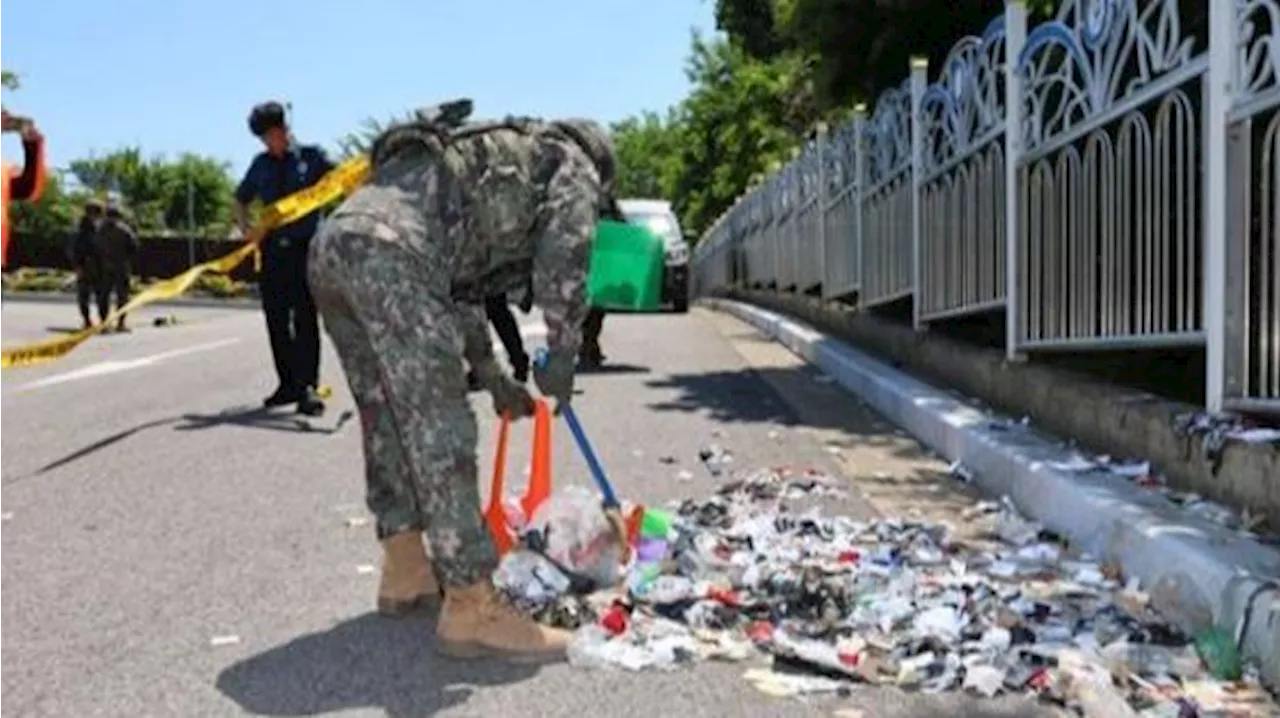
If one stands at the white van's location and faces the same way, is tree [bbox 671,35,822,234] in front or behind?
behind

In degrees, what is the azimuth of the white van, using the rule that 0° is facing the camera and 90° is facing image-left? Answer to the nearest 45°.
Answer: approximately 0°

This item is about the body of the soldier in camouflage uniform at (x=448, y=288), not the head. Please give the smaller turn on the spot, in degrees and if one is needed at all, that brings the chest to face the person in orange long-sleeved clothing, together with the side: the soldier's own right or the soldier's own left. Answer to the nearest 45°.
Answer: approximately 135° to the soldier's own left

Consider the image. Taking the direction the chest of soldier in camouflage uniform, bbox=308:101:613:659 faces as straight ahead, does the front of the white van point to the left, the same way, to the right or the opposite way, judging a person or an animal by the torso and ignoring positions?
to the right

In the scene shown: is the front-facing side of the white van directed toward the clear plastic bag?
yes

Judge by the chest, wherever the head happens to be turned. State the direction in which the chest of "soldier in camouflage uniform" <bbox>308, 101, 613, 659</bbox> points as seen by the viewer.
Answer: to the viewer's right

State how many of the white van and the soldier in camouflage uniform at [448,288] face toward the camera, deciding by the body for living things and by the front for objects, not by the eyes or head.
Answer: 1

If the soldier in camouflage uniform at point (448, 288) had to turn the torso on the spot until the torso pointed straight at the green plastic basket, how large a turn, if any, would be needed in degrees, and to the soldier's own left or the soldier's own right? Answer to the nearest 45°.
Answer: approximately 90° to the soldier's own left
